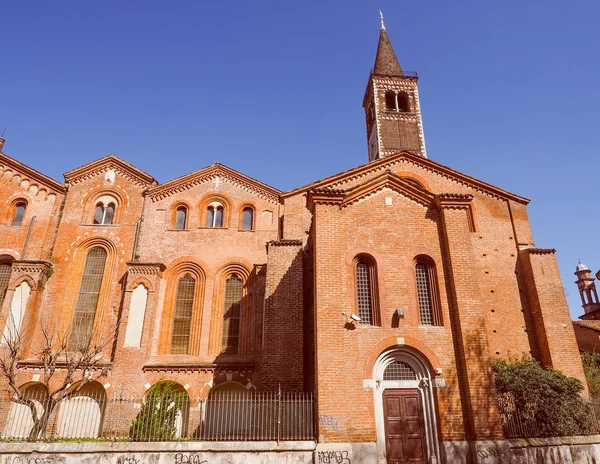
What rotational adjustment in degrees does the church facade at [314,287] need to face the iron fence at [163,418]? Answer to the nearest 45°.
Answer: approximately 90° to its right

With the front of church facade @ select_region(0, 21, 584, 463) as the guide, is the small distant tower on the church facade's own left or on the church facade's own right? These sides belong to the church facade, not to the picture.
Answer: on the church facade's own left

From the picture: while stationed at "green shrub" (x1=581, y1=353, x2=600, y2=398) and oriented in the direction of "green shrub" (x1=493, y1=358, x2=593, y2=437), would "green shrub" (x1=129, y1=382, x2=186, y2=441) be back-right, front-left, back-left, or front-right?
front-right

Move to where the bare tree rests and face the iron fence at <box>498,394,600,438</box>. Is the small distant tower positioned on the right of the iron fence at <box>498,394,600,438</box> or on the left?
left

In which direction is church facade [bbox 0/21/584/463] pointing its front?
toward the camera

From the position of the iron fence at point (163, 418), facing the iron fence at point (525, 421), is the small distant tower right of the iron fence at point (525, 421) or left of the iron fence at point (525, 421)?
left

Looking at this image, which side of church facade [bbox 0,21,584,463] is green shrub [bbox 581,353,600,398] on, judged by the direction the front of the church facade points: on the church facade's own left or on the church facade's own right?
on the church facade's own left

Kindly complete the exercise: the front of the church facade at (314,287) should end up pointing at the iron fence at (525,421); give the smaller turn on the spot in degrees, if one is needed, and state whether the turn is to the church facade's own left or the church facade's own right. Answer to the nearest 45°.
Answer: approximately 90° to the church facade's own left

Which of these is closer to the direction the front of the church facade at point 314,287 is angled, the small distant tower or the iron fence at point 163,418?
the iron fence

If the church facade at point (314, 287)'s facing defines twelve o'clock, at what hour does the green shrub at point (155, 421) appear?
The green shrub is roughly at 2 o'clock from the church facade.
